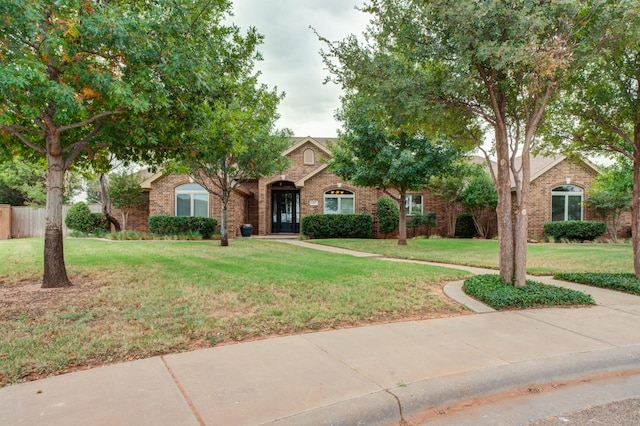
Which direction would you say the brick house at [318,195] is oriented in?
toward the camera

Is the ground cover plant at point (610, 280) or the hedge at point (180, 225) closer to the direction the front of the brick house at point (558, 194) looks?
the ground cover plant

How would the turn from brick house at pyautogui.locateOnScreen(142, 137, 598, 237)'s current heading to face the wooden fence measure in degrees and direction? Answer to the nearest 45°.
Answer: approximately 90° to its right

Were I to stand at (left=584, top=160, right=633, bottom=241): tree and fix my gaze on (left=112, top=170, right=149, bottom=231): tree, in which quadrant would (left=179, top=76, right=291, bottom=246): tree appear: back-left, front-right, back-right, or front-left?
front-left

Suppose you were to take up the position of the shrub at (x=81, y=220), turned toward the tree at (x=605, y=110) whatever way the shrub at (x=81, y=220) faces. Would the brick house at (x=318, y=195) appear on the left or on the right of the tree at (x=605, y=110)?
left

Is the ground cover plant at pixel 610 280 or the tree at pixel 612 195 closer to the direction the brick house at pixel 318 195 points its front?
the ground cover plant

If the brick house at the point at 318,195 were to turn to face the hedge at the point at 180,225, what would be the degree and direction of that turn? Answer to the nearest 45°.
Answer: approximately 45° to its right
